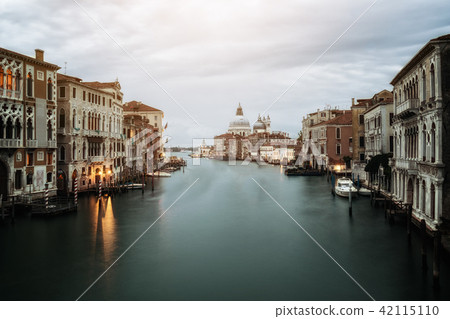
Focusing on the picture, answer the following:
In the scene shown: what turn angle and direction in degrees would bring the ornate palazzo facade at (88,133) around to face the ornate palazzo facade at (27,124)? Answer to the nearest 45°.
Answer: approximately 90° to its right

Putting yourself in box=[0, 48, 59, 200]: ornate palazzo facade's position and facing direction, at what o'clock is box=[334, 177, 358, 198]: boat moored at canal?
The boat moored at canal is roughly at 11 o'clock from the ornate palazzo facade.

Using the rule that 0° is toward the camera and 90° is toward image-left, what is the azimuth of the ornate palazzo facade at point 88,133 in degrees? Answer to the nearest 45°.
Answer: approximately 315°

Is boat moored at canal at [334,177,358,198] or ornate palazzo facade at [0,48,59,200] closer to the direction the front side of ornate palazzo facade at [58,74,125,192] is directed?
the boat moored at canal

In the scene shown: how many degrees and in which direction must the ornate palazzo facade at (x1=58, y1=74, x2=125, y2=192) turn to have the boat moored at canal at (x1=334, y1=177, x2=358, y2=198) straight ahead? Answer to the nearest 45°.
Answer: approximately 45° to its left

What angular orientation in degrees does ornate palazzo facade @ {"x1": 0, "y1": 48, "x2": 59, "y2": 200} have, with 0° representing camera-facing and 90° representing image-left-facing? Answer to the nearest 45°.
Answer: approximately 315°

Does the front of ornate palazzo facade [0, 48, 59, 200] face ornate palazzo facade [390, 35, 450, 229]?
yes

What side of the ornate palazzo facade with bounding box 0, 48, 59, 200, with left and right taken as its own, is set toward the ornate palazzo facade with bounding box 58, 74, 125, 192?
left
